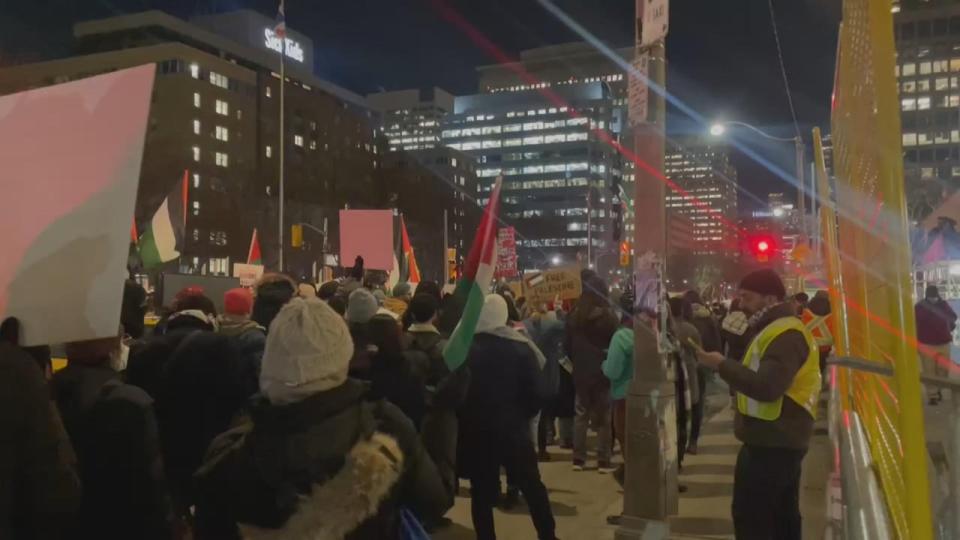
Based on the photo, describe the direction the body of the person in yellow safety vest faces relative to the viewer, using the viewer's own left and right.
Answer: facing to the left of the viewer

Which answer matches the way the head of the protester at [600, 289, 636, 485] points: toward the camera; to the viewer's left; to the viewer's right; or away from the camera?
away from the camera

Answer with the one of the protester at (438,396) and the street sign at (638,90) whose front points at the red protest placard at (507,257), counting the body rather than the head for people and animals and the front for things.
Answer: the protester

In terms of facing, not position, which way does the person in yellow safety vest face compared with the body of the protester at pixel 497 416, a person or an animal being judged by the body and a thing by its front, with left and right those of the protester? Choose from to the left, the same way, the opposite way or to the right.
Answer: to the left

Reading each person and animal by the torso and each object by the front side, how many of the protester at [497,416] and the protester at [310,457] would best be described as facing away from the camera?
2

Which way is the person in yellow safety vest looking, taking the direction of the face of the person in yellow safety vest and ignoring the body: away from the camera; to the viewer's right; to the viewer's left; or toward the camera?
to the viewer's left

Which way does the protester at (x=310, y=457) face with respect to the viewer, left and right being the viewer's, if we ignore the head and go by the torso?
facing away from the viewer

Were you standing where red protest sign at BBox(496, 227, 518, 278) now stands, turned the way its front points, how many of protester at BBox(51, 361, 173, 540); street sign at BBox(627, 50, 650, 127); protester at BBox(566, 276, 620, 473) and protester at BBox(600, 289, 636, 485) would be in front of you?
4

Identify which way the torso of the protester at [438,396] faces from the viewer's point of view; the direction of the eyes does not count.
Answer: away from the camera
